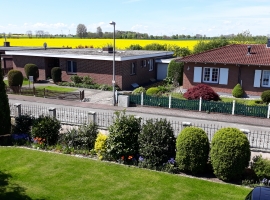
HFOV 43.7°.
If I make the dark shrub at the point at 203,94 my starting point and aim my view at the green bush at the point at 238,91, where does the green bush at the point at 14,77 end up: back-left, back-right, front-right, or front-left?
back-left

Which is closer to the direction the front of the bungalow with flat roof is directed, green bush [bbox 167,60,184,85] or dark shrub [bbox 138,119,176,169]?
the dark shrub

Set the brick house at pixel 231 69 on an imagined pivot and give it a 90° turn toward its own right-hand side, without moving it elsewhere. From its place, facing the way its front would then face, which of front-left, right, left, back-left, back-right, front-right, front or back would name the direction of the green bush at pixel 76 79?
front

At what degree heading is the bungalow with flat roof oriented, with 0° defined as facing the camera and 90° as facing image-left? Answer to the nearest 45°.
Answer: approximately 45°

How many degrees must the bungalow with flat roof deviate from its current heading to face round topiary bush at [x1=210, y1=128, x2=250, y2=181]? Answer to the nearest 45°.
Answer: approximately 45° to its left

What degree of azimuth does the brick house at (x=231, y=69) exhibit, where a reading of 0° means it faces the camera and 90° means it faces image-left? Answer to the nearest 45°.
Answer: approximately 0°

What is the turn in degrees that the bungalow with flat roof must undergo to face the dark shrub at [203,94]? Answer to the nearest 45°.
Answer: approximately 90° to its left

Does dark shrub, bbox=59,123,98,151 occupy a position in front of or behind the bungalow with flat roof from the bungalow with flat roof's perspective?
in front

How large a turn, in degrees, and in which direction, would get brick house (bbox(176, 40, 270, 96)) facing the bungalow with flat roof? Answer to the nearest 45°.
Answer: approximately 90° to its right

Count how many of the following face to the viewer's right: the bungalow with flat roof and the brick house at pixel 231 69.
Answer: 0

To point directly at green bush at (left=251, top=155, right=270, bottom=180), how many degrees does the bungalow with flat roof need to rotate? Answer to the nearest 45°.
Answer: approximately 45° to its left

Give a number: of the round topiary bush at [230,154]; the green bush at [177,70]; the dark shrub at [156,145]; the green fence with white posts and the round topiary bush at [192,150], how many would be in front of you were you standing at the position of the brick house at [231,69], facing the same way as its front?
4

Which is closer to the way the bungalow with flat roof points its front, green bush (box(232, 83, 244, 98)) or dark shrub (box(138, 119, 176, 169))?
the dark shrub

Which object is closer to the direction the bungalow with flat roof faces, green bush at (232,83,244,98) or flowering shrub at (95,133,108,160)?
the flowering shrub
